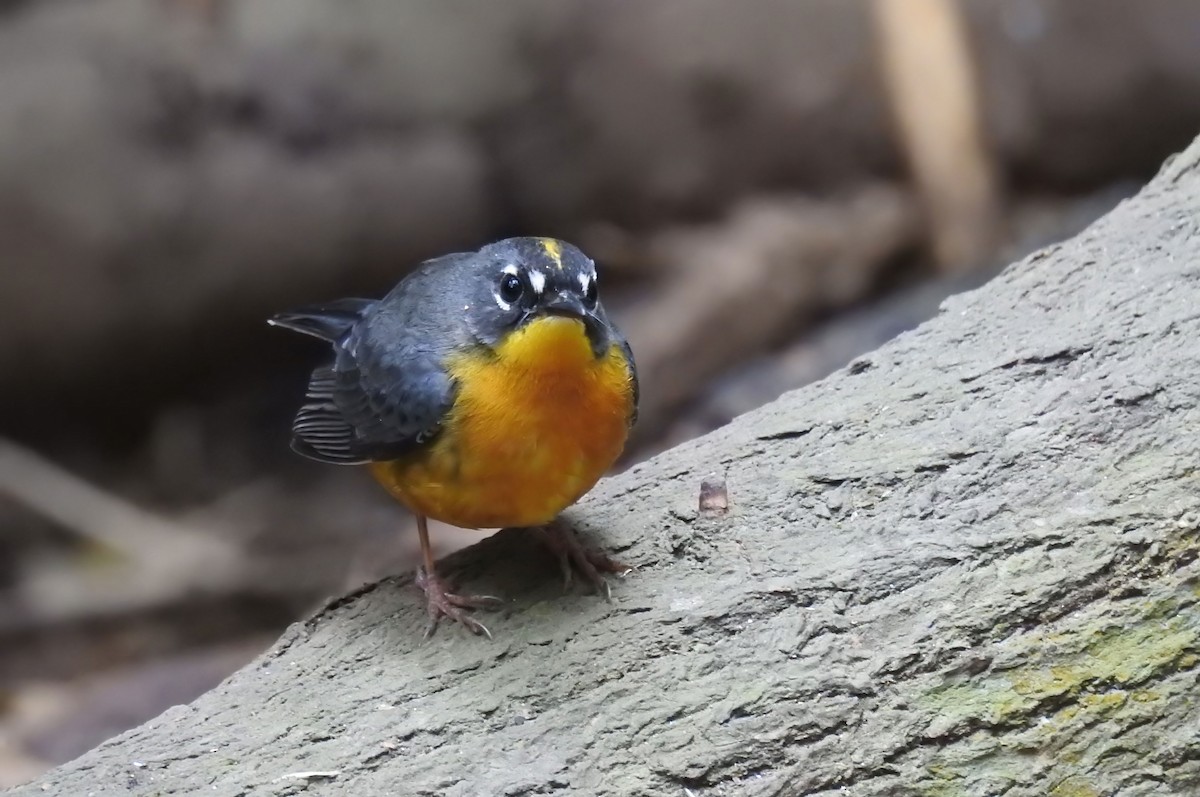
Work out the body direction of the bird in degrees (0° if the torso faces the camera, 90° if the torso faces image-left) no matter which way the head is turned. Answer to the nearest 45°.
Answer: approximately 315°

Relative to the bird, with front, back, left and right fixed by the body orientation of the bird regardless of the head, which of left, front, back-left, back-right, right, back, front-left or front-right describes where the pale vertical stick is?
left
